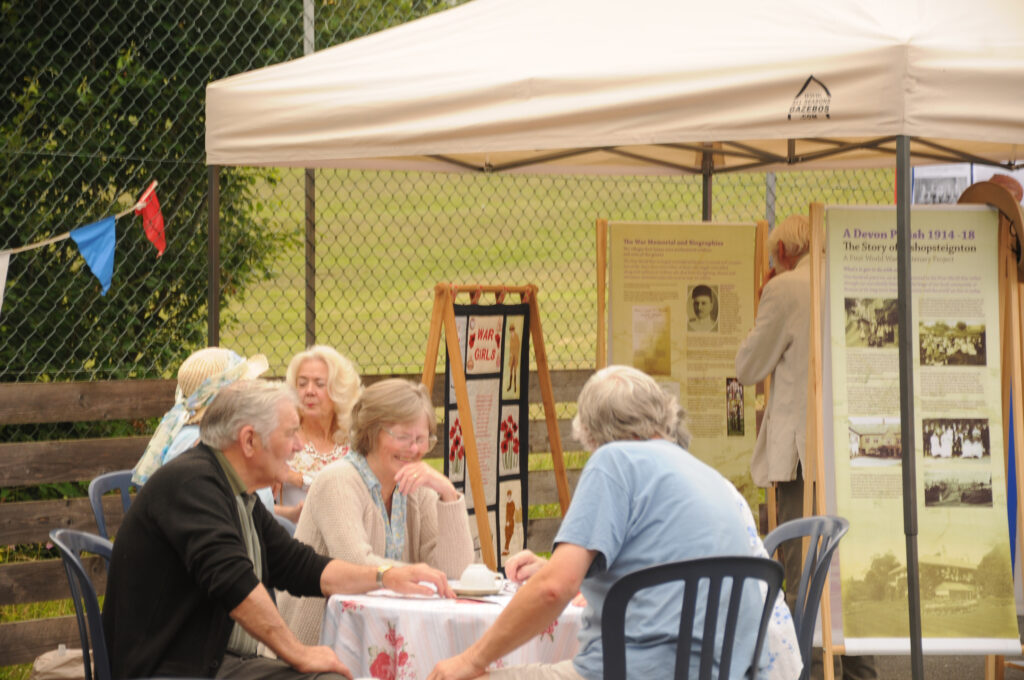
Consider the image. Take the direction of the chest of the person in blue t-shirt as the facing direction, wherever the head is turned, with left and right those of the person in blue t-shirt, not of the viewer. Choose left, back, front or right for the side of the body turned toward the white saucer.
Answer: front

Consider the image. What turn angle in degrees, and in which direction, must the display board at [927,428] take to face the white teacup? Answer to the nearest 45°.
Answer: approximately 45° to its right

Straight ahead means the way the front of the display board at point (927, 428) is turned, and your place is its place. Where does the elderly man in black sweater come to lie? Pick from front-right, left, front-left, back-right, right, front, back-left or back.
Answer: front-right

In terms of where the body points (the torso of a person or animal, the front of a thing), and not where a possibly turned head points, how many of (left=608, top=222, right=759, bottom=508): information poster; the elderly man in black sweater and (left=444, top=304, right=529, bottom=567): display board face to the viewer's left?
0

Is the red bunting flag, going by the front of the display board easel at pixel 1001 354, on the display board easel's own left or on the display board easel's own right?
on the display board easel's own right

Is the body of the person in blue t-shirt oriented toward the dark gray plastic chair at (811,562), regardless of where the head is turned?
no

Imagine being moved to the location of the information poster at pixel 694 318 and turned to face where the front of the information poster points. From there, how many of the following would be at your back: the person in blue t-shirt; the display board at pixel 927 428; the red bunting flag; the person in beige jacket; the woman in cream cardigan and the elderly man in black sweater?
0

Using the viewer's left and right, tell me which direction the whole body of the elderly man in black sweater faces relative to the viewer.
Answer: facing to the right of the viewer

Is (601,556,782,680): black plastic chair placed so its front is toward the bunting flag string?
yes

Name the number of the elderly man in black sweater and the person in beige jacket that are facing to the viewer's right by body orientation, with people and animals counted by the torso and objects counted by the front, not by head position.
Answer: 1

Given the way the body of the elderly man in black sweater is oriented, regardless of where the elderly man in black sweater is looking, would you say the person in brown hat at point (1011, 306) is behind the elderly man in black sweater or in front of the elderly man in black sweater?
in front

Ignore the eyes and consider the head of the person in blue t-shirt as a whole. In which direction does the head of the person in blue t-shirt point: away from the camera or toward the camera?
away from the camera

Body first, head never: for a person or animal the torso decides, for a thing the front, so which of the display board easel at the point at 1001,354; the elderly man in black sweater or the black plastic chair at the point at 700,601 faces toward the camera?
the display board easel

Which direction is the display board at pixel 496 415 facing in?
toward the camera

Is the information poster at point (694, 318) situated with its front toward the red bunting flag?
no

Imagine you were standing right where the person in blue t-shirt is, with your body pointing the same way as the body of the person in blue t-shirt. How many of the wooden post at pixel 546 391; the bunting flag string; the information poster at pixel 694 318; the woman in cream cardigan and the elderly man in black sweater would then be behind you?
0

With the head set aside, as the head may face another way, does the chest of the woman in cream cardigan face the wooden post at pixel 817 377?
no

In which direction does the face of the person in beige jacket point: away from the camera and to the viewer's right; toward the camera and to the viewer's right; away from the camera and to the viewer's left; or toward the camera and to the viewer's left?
away from the camera and to the viewer's left

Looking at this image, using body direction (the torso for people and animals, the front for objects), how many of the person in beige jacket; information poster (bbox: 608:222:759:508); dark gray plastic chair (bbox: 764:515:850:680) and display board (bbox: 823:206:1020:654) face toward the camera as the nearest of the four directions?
2
